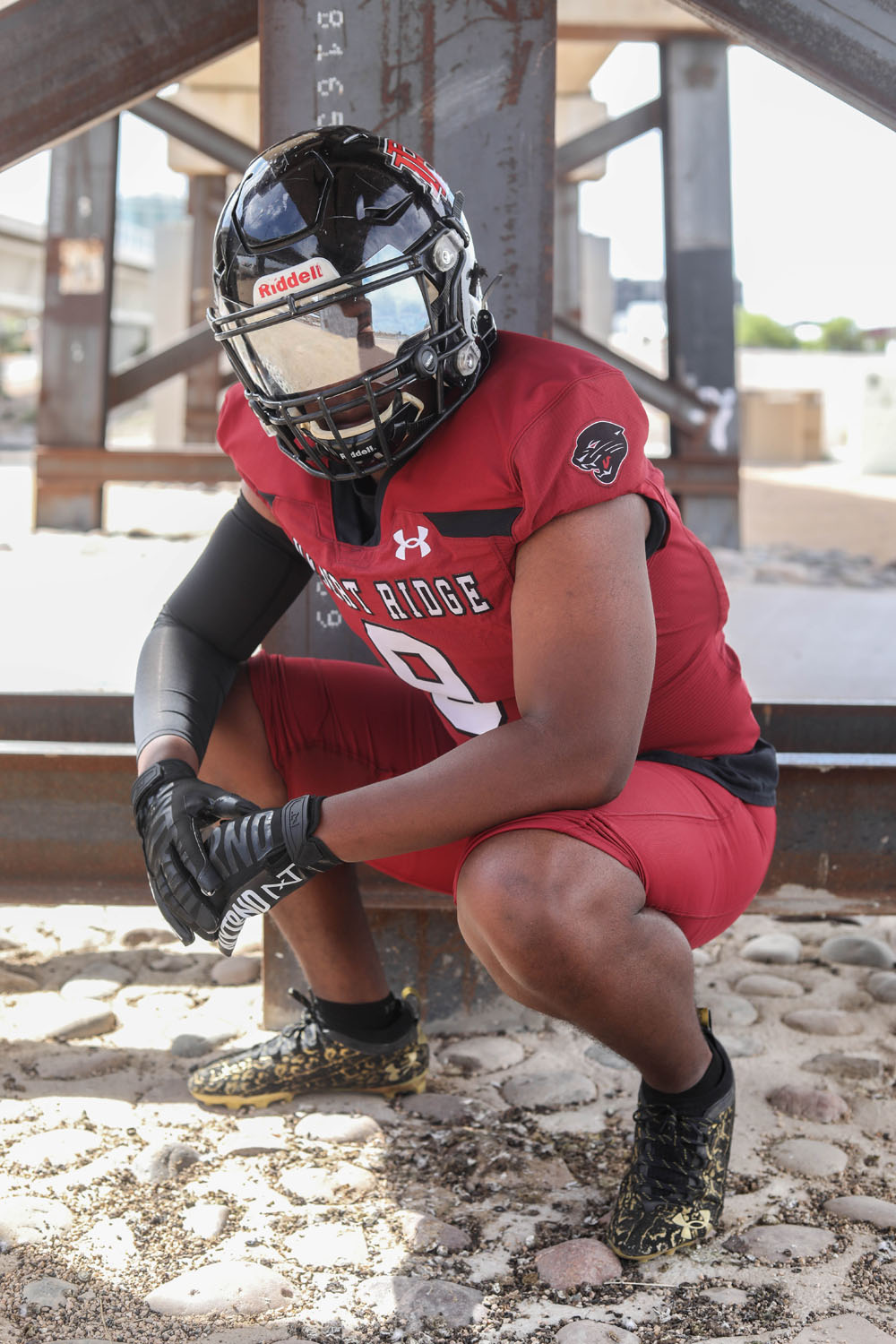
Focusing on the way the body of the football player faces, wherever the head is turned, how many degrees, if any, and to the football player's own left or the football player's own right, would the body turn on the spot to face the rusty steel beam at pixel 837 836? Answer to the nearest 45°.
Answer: approximately 180°

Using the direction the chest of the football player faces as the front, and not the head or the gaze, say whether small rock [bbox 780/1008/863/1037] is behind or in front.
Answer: behind

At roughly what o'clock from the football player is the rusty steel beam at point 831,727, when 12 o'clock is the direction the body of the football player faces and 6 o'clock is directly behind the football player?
The rusty steel beam is roughly at 6 o'clock from the football player.

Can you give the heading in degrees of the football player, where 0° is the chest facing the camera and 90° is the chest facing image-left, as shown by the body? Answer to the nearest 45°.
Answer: approximately 45°
